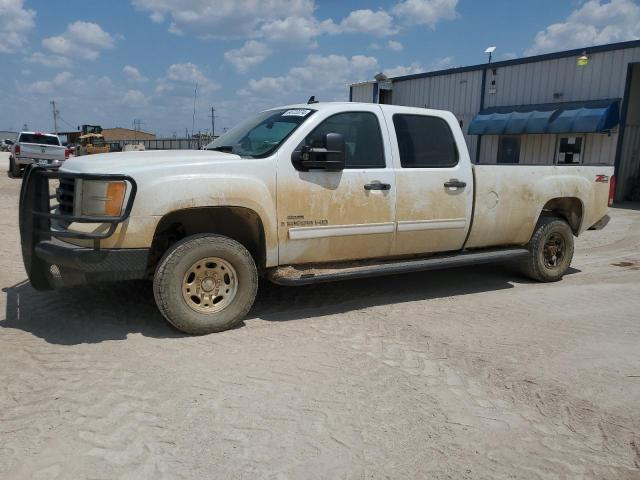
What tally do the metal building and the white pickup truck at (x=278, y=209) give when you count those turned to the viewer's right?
0

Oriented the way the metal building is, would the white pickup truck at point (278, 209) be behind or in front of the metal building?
in front

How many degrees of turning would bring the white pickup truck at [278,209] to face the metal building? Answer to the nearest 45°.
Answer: approximately 180°

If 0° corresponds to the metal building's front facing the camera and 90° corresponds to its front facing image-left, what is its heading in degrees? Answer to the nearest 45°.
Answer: approximately 45°

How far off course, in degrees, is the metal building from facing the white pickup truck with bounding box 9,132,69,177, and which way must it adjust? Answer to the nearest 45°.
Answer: approximately 45° to its right

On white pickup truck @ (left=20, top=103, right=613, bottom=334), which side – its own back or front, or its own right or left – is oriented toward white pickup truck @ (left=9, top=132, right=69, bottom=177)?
right
